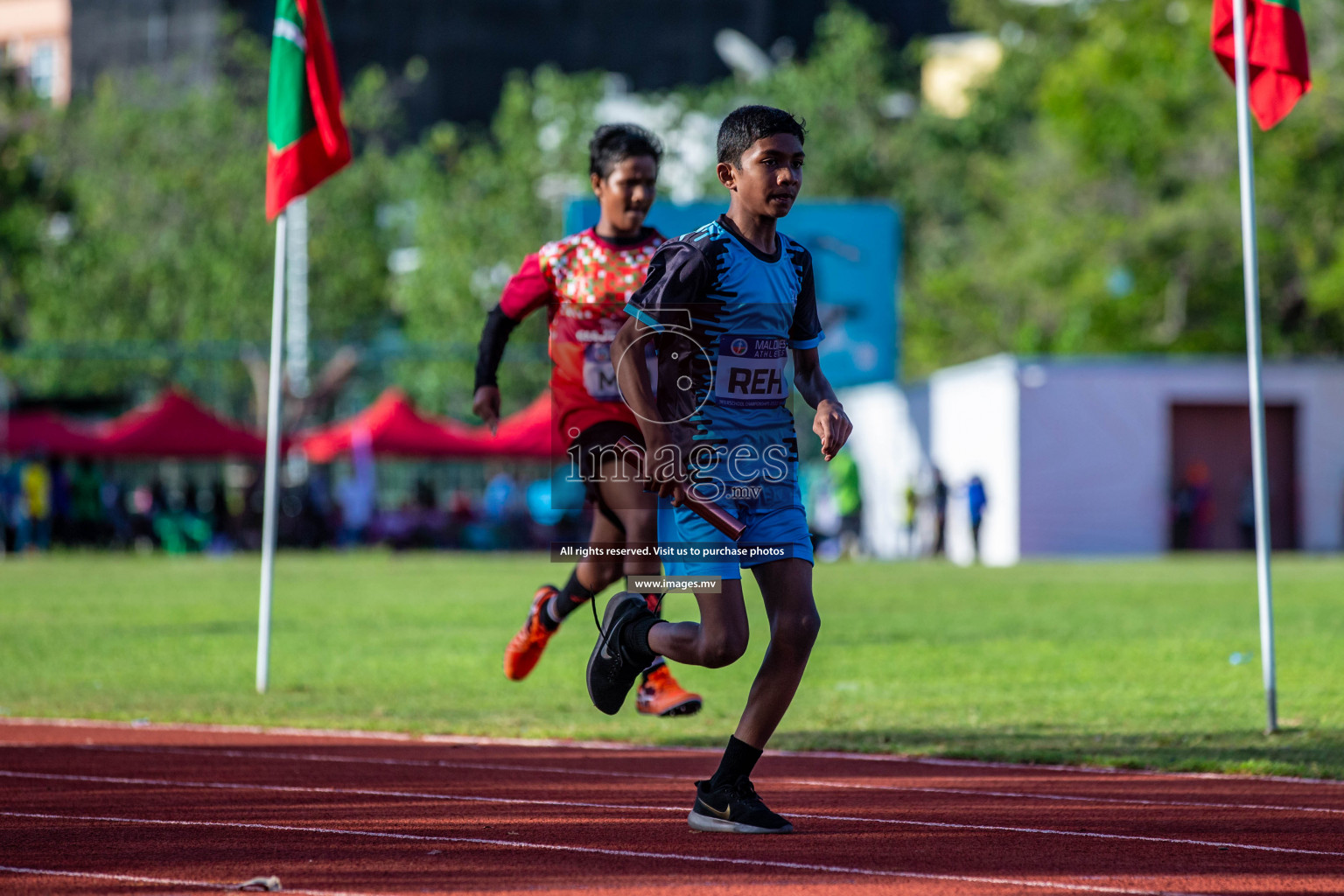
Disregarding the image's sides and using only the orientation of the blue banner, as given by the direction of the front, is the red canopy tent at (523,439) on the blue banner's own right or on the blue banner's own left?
on the blue banner's own right

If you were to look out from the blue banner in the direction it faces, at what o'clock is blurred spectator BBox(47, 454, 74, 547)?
The blurred spectator is roughly at 3 o'clock from the blue banner.

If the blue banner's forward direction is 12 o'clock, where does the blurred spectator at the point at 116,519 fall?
The blurred spectator is roughly at 3 o'clock from the blue banner.

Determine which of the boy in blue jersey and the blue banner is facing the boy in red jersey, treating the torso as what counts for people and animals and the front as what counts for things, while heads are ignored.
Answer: the blue banner

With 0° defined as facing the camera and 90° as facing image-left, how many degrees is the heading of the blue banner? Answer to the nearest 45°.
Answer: approximately 0°

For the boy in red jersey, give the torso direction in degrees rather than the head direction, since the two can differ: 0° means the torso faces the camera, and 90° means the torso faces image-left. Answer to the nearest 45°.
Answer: approximately 315°

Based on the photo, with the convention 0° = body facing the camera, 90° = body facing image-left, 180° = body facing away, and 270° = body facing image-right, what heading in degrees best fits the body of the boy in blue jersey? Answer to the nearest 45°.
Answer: approximately 315°

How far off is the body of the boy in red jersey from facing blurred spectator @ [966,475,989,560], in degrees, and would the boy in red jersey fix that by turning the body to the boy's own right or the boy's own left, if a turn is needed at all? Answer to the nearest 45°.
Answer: approximately 135° to the boy's own left

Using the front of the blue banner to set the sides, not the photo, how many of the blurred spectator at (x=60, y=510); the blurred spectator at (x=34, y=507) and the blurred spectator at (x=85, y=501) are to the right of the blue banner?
3

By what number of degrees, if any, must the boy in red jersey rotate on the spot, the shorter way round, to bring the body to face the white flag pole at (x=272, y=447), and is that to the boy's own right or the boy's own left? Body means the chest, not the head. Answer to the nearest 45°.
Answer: approximately 180°

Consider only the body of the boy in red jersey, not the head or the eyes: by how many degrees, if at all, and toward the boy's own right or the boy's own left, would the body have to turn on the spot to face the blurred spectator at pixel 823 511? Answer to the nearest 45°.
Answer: approximately 135° to the boy's own left
